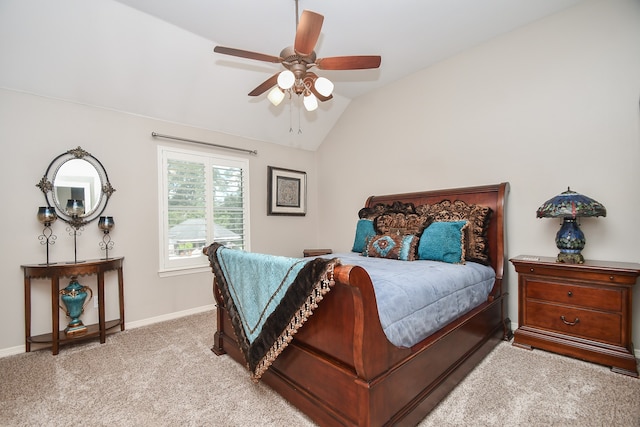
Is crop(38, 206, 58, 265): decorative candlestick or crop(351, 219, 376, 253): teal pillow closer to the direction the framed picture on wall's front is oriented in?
the teal pillow

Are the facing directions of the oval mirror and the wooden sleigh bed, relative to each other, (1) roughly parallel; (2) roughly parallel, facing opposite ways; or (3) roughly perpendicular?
roughly perpendicular

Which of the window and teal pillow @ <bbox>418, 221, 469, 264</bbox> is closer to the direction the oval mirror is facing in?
the teal pillow

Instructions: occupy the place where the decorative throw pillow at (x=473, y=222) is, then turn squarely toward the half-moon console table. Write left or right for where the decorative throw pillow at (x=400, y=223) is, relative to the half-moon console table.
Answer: right

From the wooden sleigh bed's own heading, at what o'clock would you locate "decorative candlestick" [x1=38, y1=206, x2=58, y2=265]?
The decorative candlestick is roughly at 2 o'clock from the wooden sleigh bed.

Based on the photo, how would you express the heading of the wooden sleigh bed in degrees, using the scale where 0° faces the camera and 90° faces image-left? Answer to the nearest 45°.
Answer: approximately 45°

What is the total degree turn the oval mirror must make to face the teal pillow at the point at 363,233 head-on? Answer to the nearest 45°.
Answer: approximately 45° to its left

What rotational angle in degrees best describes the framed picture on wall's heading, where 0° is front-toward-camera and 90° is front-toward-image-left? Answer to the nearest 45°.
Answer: approximately 315°

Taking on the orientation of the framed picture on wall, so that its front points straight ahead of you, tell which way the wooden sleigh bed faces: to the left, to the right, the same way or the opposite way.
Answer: to the right

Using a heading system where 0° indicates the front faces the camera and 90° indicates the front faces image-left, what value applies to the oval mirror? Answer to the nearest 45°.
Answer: approximately 0°

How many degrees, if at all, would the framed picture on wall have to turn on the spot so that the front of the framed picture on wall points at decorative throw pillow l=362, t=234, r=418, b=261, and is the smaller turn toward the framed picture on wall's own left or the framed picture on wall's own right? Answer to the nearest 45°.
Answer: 0° — it already faces it

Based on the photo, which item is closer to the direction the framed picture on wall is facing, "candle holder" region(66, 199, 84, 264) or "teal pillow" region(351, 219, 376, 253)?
the teal pillow

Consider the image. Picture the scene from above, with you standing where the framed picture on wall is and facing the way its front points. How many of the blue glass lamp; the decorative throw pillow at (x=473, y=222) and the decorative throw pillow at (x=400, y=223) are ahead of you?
3

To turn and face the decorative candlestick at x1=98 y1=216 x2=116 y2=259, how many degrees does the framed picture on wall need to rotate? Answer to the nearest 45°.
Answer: approximately 90° to its right
